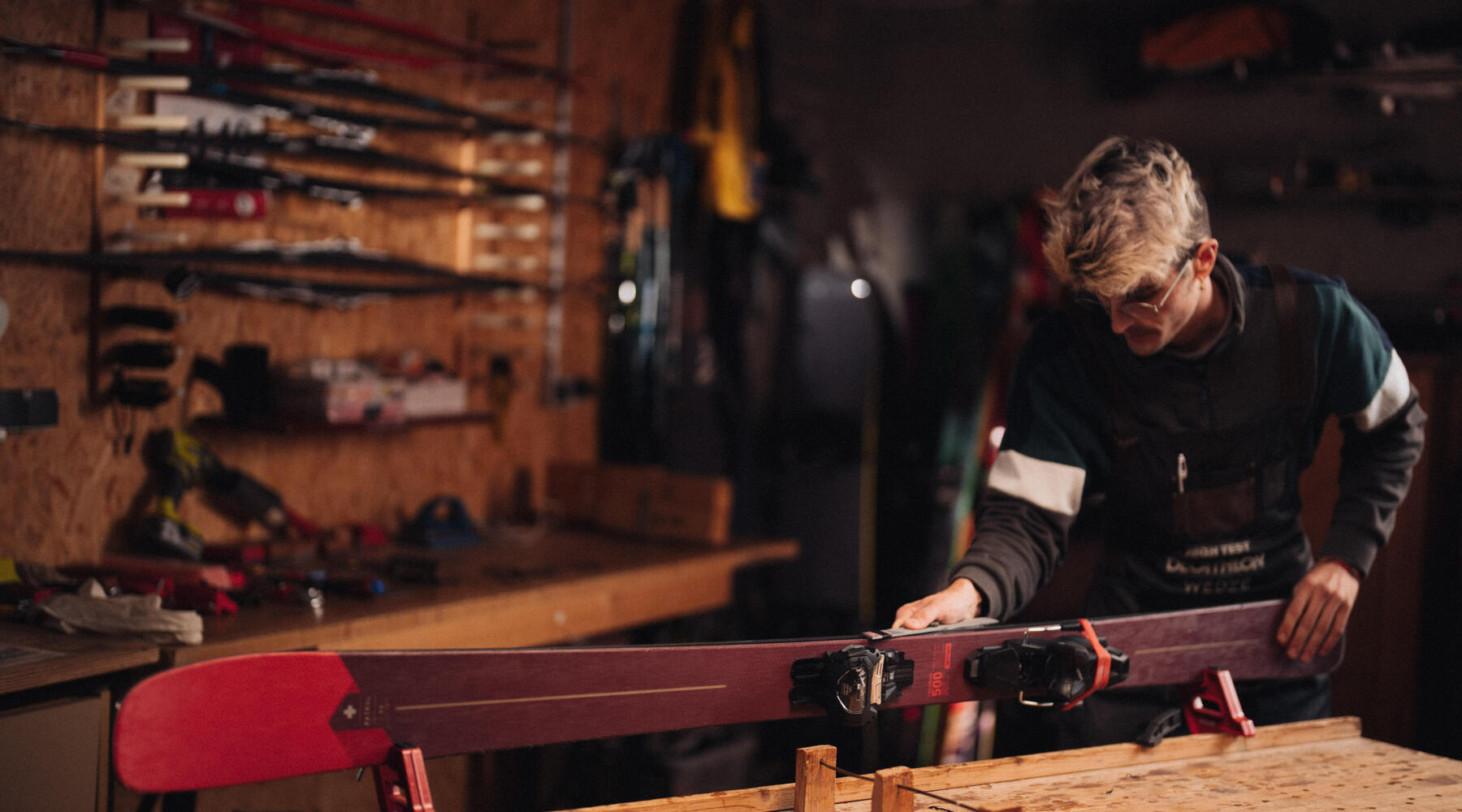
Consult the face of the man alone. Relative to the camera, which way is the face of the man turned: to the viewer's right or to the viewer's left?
to the viewer's left

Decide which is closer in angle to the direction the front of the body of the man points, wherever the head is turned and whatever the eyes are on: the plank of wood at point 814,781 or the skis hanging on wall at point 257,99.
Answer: the plank of wood

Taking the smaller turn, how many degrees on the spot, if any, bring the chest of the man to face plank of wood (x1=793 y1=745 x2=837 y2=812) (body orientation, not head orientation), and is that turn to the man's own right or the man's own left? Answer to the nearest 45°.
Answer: approximately 45° to the man's own right

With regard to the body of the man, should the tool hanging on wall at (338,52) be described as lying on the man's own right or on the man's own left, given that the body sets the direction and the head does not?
on the man's own right

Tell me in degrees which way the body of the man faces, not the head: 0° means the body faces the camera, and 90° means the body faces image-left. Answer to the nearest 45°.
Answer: approximately 0°
